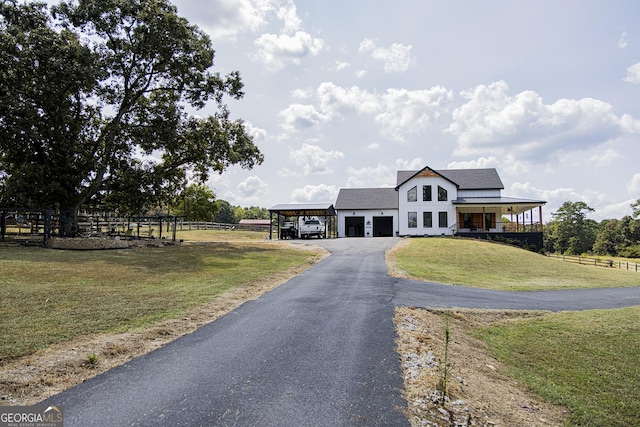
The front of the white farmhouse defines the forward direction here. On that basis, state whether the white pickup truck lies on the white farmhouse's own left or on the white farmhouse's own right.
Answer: on the white farmhouse's own right

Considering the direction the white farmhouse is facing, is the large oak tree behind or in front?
in front

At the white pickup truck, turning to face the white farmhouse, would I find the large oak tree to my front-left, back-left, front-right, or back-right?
back-right

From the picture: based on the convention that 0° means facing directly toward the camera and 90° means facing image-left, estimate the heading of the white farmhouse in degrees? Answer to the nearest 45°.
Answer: approximately 0°
